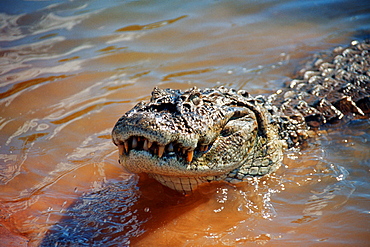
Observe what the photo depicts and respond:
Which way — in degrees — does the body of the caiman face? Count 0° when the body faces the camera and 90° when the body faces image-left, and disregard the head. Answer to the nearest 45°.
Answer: approximately 45°
